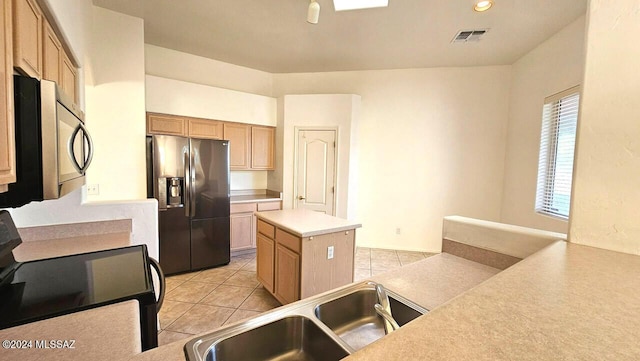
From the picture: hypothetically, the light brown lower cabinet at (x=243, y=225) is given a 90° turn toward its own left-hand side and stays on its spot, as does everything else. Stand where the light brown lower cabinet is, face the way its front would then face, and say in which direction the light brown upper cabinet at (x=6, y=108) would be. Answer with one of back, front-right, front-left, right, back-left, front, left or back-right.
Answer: right

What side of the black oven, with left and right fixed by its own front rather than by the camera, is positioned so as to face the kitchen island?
front

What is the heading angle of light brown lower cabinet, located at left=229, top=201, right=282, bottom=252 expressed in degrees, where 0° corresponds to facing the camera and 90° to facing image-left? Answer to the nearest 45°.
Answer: approximately 0°

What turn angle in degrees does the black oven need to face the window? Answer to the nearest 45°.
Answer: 0° — it already faces it

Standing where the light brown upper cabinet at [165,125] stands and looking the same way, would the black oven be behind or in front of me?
in front

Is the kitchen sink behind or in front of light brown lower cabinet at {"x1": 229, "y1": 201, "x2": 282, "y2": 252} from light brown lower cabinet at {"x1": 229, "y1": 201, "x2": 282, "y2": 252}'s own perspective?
in front

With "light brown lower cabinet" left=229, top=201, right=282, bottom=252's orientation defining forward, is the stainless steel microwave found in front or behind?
in front

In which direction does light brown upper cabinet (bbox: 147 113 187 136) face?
toward the camera

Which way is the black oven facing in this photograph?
to the viewer's right

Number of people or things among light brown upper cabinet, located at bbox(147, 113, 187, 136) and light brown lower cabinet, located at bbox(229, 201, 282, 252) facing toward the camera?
2

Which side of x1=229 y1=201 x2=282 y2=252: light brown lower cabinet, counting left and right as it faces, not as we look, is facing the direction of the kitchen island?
front
